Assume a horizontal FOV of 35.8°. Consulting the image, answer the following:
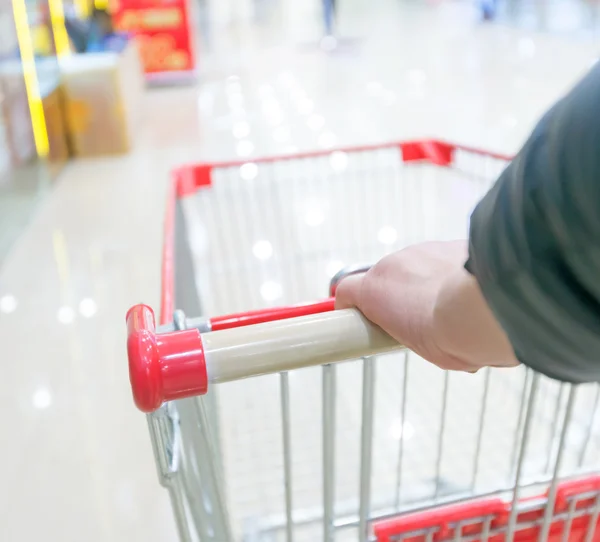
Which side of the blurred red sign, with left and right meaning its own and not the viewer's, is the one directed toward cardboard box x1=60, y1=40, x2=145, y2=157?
front

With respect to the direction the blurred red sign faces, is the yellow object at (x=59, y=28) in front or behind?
in front

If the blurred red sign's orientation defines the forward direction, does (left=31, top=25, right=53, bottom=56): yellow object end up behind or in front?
in front

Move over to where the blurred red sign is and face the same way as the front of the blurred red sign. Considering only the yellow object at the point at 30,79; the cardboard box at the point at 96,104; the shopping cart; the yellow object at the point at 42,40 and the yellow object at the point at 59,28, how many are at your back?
0

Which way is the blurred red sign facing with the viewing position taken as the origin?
facing the viewer

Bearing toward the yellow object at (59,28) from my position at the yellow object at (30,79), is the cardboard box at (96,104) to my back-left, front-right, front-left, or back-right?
front-right
